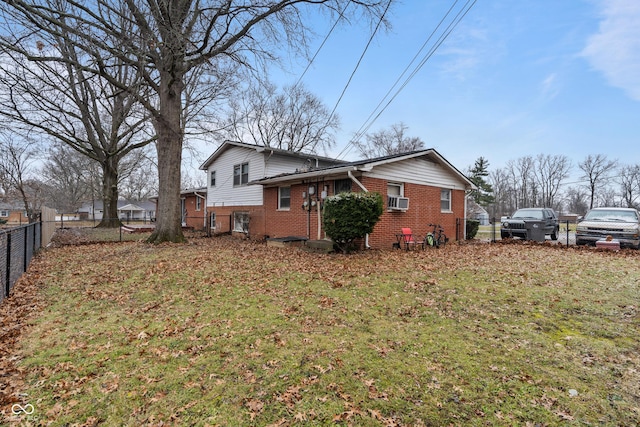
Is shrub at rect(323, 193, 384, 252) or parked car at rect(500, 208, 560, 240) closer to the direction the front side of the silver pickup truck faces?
the shrub

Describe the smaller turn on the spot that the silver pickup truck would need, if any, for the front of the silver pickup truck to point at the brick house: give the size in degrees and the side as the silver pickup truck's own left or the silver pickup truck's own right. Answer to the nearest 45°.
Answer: approximately 45° to the silver pickup truck's own right

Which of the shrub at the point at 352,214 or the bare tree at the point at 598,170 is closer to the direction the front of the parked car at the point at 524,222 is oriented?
the shrub

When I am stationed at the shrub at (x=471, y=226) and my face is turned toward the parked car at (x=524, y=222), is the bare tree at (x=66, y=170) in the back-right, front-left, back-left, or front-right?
back-left

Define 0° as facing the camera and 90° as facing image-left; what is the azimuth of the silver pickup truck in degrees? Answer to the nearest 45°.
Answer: approximately 0°

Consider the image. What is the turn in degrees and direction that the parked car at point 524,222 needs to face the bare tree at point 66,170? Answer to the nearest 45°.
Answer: approximately 45° to its right

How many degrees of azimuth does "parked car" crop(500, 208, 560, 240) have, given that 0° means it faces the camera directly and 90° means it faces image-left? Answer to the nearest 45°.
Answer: approximately 45°

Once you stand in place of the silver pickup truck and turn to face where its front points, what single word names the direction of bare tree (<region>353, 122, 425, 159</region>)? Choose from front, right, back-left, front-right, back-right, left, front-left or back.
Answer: back-right
